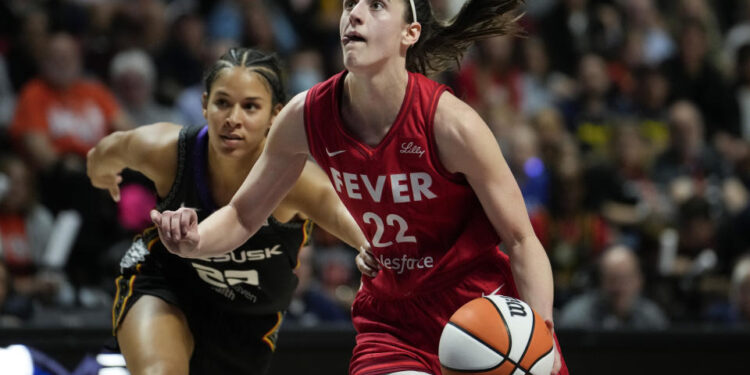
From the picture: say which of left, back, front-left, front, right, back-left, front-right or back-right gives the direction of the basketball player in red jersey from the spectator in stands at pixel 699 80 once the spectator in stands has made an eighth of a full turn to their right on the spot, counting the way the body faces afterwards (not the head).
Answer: front-left

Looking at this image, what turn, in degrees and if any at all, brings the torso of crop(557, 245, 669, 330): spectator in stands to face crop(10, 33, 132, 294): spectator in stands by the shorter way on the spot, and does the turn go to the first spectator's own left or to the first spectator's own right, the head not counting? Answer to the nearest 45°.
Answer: approximately 90° to the first spectator's own right

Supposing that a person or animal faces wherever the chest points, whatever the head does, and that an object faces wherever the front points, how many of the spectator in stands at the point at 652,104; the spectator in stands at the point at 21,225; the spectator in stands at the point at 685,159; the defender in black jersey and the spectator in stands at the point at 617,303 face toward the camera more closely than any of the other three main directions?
5

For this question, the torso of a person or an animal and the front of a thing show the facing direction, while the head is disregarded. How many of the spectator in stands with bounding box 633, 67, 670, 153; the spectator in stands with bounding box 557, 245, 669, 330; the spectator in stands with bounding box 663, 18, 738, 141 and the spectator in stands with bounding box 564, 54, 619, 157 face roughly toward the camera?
4

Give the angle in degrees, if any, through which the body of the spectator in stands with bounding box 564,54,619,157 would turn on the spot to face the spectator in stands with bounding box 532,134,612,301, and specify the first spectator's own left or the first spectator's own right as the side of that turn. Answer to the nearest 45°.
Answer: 0° — they already face them

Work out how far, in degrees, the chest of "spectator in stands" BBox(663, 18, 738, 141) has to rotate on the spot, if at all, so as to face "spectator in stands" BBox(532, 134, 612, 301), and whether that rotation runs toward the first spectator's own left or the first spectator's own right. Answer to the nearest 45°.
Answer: approximately 45° to the first spectator's own right

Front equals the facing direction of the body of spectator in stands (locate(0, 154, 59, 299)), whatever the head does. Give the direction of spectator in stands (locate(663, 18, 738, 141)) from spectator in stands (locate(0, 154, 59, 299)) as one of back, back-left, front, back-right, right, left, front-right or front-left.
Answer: left

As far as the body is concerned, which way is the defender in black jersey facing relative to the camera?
toward the camera

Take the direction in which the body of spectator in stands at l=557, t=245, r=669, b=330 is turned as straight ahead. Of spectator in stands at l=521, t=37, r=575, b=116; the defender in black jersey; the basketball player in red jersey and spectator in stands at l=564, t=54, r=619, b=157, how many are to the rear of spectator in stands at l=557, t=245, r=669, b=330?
2

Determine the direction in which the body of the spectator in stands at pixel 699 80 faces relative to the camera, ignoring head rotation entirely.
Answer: toward the camera

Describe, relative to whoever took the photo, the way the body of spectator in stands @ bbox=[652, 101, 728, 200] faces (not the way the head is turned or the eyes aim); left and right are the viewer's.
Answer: facing the viewer

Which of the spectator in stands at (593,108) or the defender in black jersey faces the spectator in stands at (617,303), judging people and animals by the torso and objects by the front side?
the spectator in stands at (593,108)

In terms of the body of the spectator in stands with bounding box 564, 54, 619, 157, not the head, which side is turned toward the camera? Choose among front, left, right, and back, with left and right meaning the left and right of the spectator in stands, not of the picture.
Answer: front

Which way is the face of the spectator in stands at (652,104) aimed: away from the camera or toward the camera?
toward the camera

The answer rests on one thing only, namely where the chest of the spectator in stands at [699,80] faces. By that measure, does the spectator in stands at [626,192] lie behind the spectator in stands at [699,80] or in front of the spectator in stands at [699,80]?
in front

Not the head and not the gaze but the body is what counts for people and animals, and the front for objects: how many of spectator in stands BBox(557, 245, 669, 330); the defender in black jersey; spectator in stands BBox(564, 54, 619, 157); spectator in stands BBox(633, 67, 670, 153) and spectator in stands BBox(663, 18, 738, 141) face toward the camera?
5
